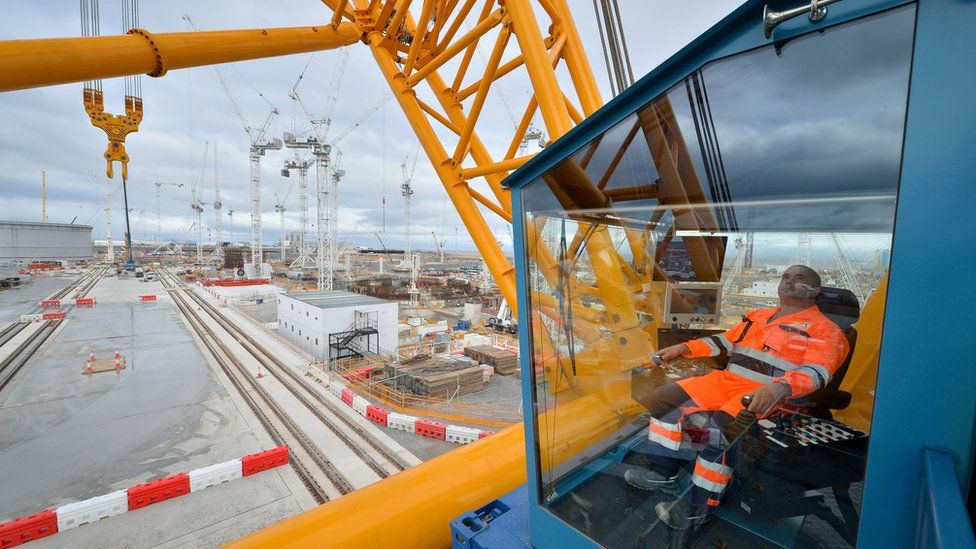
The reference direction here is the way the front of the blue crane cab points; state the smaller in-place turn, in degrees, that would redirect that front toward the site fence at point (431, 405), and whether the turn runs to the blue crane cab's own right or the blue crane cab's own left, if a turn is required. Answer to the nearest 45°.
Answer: approximately 45° to the blue crane cab's own right

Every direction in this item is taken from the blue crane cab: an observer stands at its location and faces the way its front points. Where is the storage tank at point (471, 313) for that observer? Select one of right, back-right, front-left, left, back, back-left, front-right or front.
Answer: front-right

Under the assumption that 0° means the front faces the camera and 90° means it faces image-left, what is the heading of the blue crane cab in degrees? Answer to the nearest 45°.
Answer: approximately 90°

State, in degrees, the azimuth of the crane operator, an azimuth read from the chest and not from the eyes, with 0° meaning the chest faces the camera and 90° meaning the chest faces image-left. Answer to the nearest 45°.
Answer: approximately 45°

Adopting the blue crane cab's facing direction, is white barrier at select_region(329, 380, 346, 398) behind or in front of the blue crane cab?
in front

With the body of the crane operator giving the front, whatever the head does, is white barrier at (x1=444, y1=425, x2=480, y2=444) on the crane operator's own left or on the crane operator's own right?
on the crane operator's own right

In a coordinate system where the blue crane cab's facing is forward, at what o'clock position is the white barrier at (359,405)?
The white barrier is roughly at 1 o'clock from the blue crane cab.

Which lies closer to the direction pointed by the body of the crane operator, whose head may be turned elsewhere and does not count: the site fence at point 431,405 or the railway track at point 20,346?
the railway track

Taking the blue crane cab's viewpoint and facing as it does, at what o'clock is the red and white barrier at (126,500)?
The red and white barrier is roughly at 12 o'clock from the blue crane cab.

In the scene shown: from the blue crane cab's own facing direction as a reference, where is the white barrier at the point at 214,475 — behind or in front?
in front

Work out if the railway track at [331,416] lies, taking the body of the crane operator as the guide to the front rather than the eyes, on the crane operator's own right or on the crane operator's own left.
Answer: on the crane operator's own right
